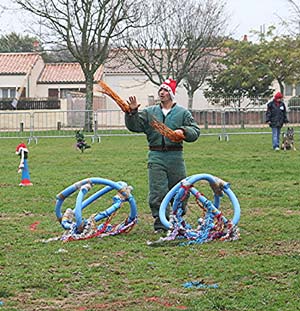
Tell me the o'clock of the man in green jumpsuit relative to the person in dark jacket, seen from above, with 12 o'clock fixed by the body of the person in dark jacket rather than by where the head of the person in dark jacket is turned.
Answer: The man in green jumpsuit is roughly at 12 o'clock from the person in dark jacket.

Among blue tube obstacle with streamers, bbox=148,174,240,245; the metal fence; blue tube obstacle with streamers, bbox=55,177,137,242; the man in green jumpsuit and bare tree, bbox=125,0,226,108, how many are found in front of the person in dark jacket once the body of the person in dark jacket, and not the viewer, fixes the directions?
3

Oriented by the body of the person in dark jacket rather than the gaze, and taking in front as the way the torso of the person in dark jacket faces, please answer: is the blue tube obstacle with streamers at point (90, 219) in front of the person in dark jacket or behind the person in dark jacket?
in front

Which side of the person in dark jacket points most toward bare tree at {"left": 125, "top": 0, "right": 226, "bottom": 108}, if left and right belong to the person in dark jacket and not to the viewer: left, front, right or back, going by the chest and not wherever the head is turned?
back

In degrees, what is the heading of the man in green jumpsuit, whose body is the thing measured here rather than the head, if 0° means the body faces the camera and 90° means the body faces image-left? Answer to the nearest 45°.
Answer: approximately 0°

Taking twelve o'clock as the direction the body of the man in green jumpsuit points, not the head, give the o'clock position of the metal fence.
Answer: The metal fence is roughly at 6 o'clock from the man in green jumpsuit.

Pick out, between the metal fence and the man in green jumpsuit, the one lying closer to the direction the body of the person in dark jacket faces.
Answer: the man in green jumpsuit

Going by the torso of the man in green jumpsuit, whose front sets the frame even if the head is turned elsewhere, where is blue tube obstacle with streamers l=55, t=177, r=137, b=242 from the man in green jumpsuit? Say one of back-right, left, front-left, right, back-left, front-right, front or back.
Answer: right

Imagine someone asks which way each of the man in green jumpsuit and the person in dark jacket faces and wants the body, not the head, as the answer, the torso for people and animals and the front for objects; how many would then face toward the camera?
2

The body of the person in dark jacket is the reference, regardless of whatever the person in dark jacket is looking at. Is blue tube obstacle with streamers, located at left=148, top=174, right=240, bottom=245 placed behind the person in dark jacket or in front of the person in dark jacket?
in front

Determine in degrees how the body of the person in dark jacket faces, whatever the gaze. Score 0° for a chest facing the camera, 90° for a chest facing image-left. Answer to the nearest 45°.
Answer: approximately 0°

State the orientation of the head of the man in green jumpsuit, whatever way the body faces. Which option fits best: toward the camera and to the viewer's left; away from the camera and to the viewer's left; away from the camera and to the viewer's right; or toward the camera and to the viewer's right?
toward the camera and to the viewer's left
